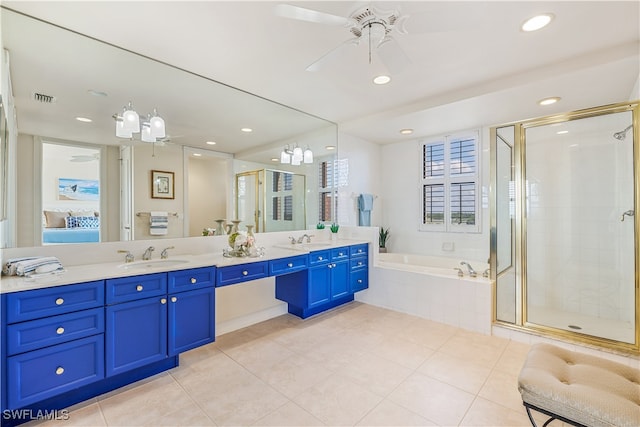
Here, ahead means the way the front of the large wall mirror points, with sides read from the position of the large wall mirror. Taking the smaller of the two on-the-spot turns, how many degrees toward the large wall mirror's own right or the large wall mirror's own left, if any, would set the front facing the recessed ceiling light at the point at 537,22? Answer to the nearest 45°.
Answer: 0° — it already faces it

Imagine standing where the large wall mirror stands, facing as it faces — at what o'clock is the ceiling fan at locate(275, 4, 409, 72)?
The ceiling fan is roughly at 12 o'clock from the large wall mirror.

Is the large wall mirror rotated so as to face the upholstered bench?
yes

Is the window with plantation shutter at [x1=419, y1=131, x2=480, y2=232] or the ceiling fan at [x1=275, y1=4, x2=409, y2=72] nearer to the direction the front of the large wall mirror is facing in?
the ceiling fan

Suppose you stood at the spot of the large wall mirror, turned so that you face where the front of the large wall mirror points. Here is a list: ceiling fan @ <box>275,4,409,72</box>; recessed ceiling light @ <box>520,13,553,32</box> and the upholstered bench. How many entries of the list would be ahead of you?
3

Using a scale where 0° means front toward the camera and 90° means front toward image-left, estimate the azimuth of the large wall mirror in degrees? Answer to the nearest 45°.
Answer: approximately 315°

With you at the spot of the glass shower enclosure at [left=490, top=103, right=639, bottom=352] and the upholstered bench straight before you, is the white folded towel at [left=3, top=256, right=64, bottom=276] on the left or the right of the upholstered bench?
right

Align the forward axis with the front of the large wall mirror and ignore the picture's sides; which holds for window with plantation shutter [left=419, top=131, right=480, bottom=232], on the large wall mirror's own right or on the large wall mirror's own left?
on the large wall mirror's own left

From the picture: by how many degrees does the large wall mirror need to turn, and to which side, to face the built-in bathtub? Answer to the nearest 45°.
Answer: approximately 45° to its left

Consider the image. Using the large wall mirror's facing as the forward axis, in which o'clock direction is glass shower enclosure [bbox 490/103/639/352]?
The glass shower enclosure is roughly at 11 o'clock from the large wall mirror.
